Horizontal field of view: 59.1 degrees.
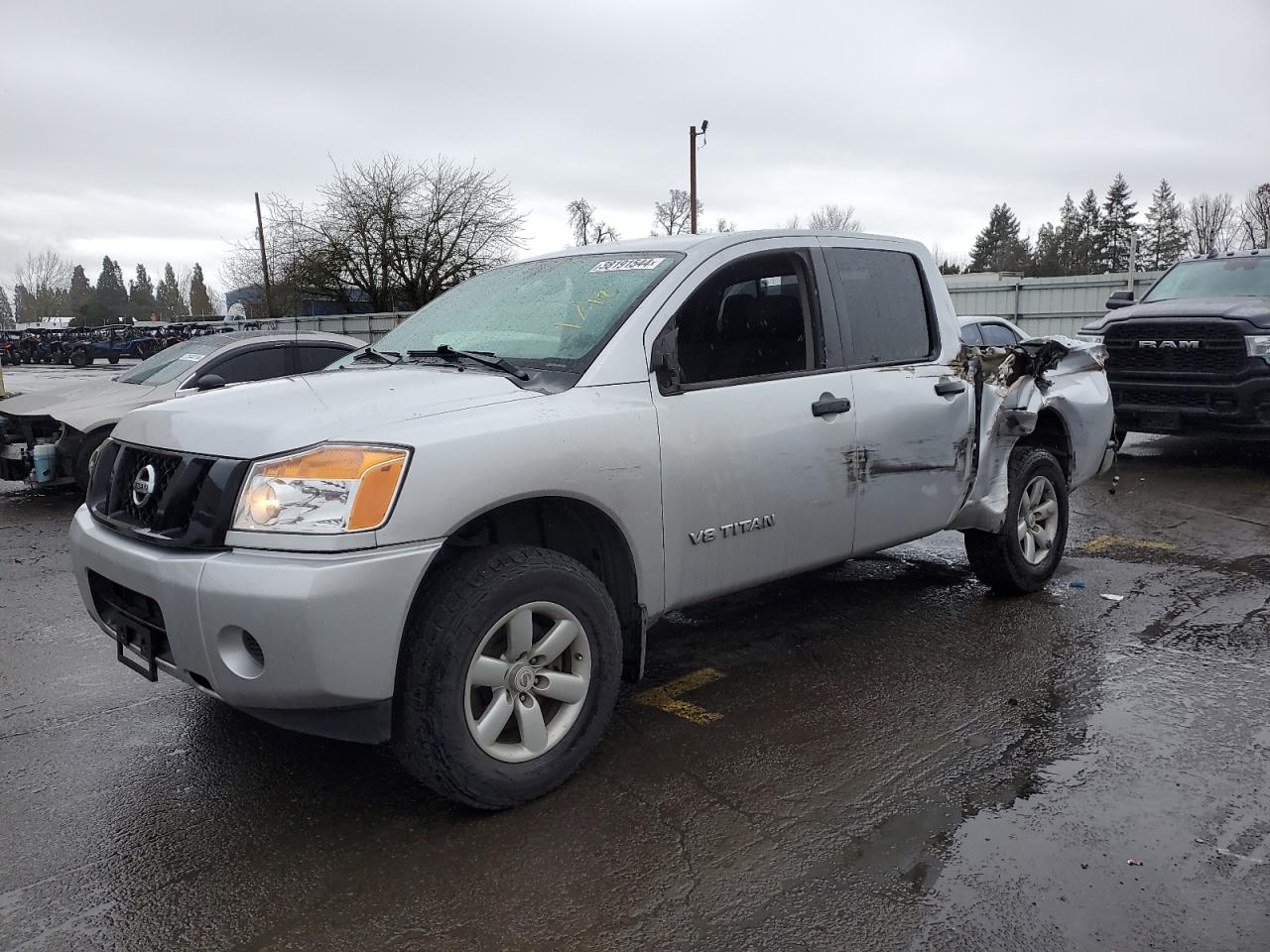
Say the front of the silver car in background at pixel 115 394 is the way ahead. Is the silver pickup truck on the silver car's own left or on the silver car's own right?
on the silver car's own left

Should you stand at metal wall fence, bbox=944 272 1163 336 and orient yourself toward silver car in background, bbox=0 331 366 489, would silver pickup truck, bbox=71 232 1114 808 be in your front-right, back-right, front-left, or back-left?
front-left

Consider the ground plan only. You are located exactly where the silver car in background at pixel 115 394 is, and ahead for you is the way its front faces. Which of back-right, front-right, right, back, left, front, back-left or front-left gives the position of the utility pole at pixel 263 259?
back-right

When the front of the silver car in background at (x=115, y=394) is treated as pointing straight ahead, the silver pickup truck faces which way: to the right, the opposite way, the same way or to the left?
the same way

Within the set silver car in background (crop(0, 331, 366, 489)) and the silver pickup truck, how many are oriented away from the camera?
0

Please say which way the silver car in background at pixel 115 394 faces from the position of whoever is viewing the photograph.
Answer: facing the viewer and to the left of the viewer

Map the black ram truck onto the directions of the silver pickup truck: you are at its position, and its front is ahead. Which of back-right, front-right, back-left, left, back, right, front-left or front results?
back

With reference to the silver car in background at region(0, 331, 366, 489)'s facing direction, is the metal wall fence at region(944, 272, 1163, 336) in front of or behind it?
behind

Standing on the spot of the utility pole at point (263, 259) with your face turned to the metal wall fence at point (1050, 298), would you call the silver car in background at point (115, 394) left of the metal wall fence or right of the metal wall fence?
right

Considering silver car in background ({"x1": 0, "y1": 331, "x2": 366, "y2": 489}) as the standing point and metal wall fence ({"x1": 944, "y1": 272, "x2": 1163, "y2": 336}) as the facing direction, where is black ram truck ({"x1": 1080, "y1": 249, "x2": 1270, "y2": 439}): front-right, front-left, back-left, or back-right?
front-right

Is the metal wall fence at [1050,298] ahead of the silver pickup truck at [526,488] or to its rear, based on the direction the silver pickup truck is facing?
to the rear

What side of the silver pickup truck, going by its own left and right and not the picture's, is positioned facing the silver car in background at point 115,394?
right
